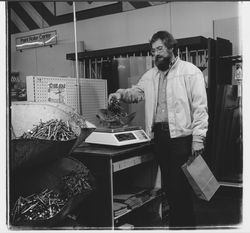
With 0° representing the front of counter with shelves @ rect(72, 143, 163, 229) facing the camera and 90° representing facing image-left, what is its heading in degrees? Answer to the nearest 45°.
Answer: approximately 315°

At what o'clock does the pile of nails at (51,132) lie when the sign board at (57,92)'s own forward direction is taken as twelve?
The pile of nails is roughly at 12 o'clock from the sign board.

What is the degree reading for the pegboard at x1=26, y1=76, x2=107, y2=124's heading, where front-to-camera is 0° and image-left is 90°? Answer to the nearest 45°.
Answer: approximately 0°

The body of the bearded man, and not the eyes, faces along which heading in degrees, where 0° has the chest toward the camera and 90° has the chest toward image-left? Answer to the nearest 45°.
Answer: approximately 45°
